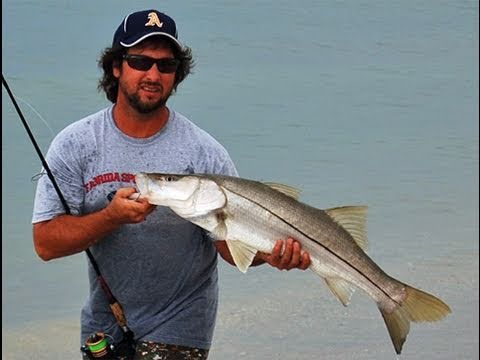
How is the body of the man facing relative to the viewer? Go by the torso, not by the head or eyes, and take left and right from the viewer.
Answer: facing the viewer
